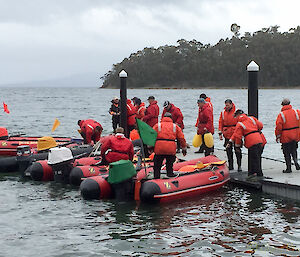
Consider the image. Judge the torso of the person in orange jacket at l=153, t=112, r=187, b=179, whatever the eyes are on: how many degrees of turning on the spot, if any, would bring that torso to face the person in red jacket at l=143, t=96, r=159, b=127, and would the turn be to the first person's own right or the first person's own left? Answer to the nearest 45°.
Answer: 0° — they already face them

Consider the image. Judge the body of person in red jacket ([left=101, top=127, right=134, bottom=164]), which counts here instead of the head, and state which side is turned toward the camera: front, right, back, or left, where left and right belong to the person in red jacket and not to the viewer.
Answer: back

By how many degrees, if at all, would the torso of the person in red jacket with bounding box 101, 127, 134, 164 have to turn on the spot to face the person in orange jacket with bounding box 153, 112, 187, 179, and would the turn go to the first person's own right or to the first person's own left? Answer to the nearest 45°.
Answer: approximately 135° to the first person's own right

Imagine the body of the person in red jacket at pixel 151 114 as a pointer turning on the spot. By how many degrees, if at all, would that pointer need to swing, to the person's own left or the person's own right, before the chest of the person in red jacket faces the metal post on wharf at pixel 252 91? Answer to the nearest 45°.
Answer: approximately 135° to the person's own left

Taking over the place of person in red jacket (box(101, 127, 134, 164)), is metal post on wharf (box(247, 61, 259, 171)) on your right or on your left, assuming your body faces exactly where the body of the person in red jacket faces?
on your right

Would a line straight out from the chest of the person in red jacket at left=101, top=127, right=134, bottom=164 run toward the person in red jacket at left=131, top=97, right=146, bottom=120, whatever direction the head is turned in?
yes

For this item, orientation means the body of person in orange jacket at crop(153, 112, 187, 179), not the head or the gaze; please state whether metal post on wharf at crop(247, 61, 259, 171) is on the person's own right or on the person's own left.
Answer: on the person's own right

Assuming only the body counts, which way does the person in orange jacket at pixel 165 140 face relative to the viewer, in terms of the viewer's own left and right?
facing away from the viewer

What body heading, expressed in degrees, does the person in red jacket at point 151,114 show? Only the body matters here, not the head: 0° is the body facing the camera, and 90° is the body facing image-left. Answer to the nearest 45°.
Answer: approximately 90°
